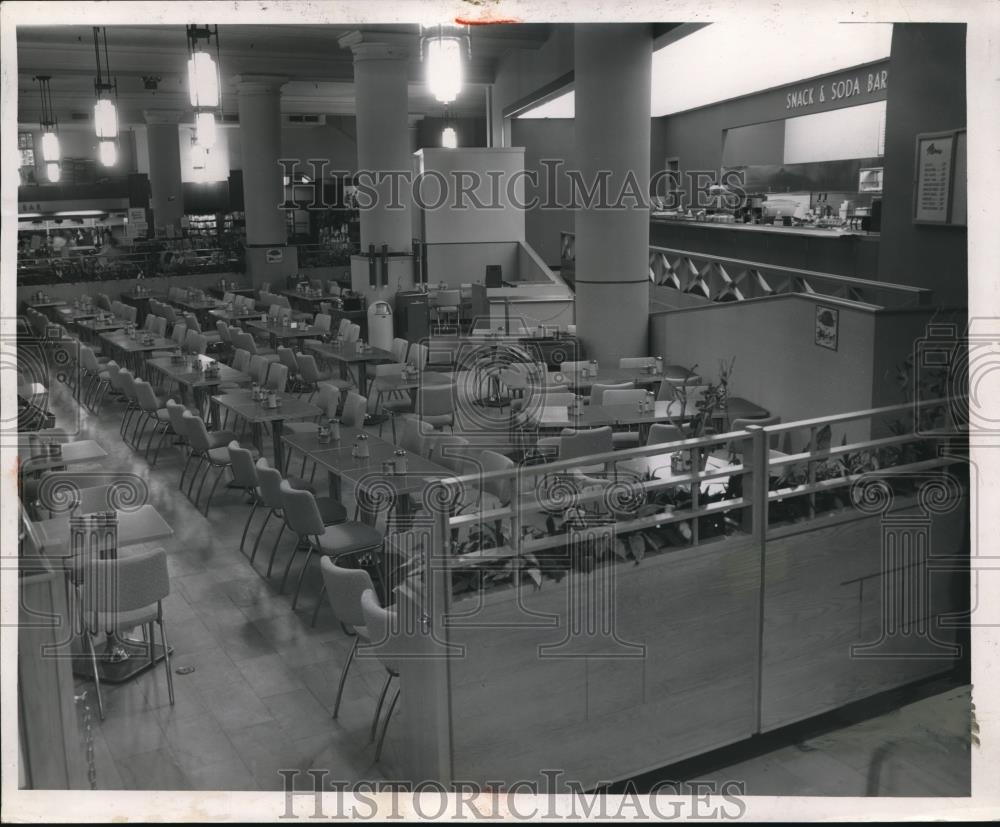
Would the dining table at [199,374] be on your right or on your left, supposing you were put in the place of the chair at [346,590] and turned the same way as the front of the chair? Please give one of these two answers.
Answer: on your left

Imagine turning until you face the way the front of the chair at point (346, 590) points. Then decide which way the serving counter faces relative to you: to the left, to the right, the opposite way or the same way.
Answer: the opposite way

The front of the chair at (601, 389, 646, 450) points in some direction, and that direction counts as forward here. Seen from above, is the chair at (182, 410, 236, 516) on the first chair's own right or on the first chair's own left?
on the first chair's own right

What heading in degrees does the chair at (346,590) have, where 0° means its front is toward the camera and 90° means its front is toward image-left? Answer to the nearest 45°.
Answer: approximately 225°

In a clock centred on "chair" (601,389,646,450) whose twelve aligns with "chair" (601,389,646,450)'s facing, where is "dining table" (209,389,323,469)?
The dining table is roughly at 3 o'clock from the chair.

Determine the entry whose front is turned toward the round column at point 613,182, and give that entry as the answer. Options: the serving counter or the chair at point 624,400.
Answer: the serving counter
